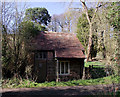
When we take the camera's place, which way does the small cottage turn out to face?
facing the viewer
